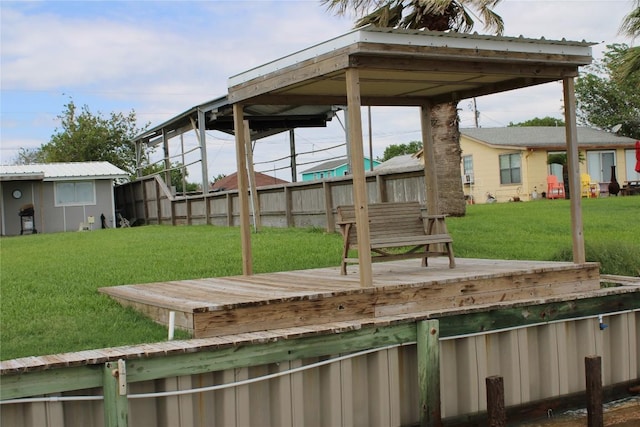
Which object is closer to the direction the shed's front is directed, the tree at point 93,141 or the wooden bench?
the wooden bench

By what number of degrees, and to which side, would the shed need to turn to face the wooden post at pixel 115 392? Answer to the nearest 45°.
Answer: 0° — it already faces it

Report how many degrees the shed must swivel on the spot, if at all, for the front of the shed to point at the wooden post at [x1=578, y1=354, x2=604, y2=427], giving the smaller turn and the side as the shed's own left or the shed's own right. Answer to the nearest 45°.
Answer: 0° — it already faces it

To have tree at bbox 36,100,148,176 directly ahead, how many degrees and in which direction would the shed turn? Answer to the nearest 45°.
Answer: approximately 180°

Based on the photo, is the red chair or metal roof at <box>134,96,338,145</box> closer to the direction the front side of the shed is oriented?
the metal roof

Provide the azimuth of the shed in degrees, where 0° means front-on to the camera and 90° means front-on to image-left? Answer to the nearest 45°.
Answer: approximately 0°
